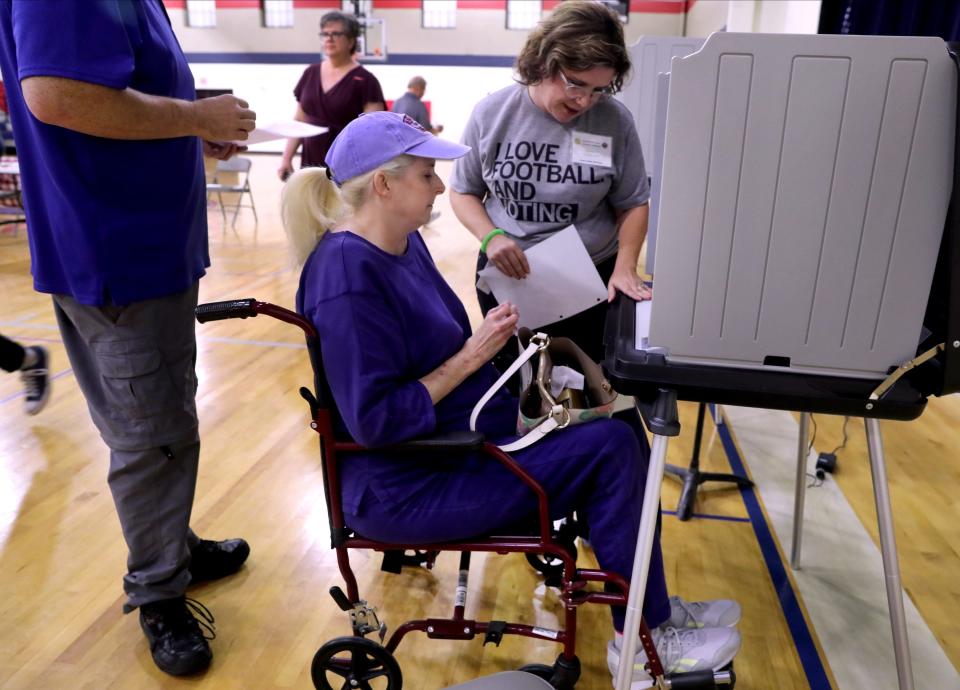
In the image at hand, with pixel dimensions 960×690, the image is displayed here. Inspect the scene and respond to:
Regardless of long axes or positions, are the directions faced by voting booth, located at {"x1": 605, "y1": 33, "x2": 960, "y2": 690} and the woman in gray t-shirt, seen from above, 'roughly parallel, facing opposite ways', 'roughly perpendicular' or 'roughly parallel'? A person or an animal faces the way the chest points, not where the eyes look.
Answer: roughly perpendicular

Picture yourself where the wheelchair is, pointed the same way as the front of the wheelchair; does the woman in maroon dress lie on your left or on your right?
on your left

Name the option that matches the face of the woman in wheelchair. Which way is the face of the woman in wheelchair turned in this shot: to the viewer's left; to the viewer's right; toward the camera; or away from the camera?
to the viewer's right

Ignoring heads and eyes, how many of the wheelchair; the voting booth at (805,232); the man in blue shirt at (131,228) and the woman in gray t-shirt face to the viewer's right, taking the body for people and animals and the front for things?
2

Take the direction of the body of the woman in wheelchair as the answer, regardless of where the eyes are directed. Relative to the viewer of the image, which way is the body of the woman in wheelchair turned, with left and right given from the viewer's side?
facing to the right of the viewer

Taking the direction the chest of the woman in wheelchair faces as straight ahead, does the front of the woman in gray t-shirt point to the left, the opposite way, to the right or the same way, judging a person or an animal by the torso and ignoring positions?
to the right

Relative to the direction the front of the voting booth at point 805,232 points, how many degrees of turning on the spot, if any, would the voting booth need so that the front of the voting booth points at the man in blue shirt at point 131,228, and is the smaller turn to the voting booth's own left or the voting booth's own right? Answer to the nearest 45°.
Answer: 0° — it already faces them

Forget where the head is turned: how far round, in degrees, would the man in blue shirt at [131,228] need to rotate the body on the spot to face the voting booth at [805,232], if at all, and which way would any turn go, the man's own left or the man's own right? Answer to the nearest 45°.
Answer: approximately 45° to the man's own right

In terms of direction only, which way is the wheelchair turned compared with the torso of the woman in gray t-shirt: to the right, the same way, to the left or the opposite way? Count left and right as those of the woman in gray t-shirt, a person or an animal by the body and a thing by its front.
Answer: to the left

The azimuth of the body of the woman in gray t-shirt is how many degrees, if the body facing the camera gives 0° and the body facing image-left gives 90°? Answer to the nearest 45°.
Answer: approximately 0°

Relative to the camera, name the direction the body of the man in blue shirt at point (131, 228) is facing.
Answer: to the viewer's right

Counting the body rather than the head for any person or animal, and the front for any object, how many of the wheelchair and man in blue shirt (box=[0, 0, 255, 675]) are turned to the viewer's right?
2

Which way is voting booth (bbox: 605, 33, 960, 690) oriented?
to the viewer's left
